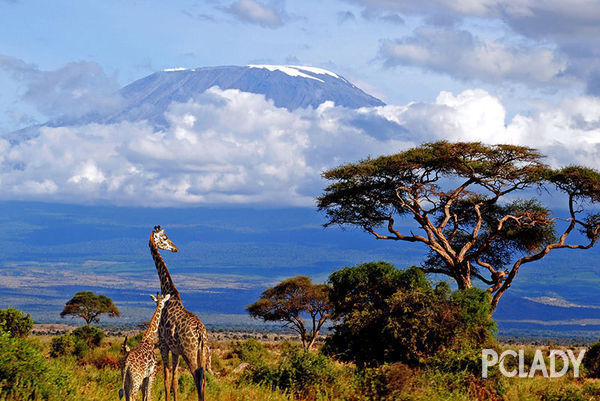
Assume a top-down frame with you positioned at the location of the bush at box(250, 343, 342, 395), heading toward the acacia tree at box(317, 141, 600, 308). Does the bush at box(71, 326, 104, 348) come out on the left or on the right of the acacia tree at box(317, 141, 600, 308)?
left

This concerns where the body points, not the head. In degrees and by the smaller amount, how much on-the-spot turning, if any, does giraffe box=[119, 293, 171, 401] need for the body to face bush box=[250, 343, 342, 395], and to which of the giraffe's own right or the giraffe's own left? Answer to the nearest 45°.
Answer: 0° — it already faces it

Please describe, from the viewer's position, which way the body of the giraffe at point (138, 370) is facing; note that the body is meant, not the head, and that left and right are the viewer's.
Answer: facing away from the viewer and to the right of the viewer

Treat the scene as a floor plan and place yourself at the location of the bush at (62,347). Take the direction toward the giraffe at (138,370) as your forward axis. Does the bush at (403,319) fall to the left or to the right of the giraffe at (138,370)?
left

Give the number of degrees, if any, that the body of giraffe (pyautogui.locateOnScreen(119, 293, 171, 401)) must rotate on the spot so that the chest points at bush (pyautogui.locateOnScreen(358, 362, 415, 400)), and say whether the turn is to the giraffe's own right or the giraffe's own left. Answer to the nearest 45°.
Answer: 0° — it already faces it

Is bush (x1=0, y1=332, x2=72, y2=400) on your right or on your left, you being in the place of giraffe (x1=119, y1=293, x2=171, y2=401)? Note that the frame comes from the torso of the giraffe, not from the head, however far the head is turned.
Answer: on your left
